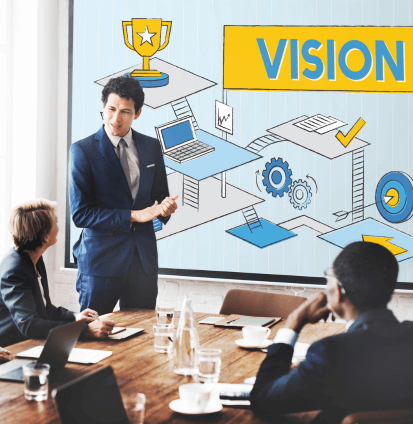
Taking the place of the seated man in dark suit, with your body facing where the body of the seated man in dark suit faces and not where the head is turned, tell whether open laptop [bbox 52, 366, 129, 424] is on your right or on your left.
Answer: on your left

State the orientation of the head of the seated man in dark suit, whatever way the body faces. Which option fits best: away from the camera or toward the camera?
away from the camera

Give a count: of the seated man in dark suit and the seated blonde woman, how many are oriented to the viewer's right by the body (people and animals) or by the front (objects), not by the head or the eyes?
1

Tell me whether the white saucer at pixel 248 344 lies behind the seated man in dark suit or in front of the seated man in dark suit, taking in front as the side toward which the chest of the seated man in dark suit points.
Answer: in front

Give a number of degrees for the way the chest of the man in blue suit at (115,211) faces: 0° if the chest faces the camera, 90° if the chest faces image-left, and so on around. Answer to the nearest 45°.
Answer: approximately 315°

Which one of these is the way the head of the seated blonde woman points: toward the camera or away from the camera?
away from the camera

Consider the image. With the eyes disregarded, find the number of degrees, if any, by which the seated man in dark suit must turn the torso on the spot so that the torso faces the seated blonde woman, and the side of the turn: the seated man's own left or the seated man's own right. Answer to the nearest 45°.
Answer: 0° — they already face them

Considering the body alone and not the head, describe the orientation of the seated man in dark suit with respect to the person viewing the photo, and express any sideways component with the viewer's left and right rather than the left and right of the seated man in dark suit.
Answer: facing away from the viewer and to the left of the viewer

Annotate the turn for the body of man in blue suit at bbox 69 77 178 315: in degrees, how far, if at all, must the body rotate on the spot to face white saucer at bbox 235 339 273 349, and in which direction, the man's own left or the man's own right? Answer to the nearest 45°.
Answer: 0° — they already face it

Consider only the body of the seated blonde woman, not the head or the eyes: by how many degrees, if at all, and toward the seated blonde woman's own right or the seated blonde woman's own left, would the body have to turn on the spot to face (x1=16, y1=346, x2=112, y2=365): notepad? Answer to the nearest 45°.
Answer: approximately 90° to the seated blonde woman's own right

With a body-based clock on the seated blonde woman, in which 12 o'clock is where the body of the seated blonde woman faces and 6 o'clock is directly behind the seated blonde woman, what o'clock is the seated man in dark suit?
The seated man in dark suit is roughly at 2 o'clock from the seated blonde woman.

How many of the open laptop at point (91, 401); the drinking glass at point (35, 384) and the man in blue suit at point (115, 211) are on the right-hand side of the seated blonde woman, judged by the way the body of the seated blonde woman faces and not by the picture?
2

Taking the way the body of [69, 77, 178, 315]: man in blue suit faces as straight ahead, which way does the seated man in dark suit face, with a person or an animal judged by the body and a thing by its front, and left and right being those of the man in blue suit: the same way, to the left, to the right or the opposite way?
the opposite way

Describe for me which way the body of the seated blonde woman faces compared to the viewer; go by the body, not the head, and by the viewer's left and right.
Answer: facing to the right of the viewer

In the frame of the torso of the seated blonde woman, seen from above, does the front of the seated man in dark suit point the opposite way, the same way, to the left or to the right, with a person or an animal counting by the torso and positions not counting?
to the left

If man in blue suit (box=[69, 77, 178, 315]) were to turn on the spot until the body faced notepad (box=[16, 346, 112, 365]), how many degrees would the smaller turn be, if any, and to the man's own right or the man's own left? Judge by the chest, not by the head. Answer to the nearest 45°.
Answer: approximately 45° to the man's own right
